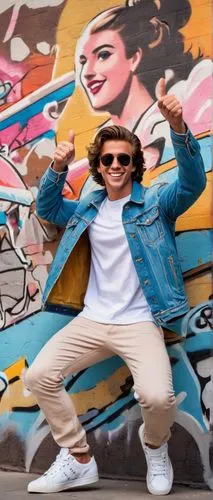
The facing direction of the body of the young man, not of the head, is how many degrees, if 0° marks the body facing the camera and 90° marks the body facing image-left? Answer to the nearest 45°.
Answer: approximately 0°
